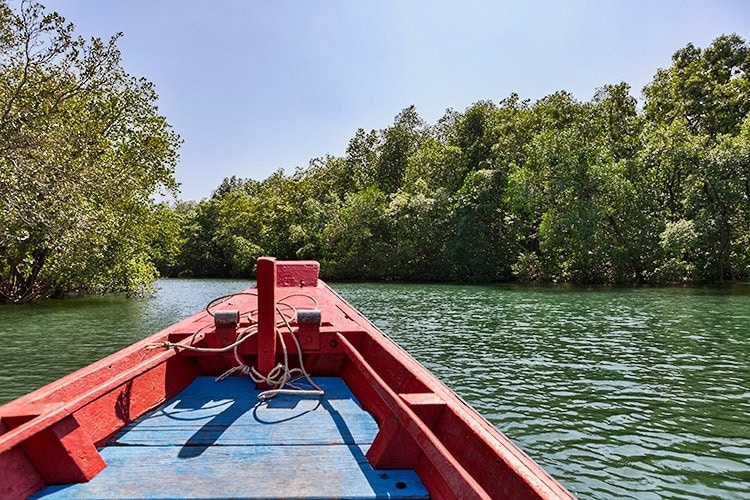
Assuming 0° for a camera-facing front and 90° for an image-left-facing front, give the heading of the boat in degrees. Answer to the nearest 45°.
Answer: approximately 180°

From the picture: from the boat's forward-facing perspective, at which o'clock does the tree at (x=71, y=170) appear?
The tree is roughly at 11 o'clock from the boat.
